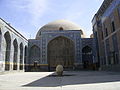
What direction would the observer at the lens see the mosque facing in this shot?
facing the viewer

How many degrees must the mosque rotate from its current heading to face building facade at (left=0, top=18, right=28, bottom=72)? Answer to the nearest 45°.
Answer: approximately 45° to its right

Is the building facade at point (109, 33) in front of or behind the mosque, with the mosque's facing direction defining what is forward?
in front
